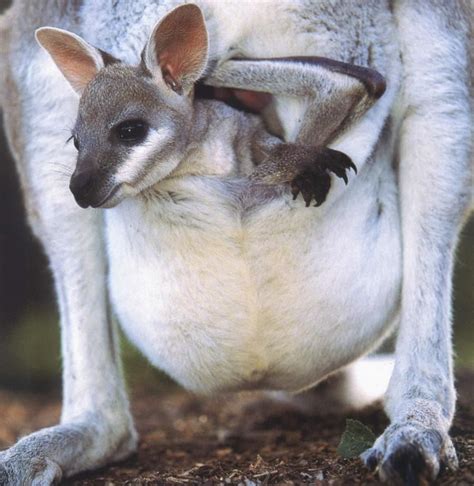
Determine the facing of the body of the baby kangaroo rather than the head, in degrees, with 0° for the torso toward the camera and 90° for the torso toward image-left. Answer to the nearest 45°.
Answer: approximately 45°
